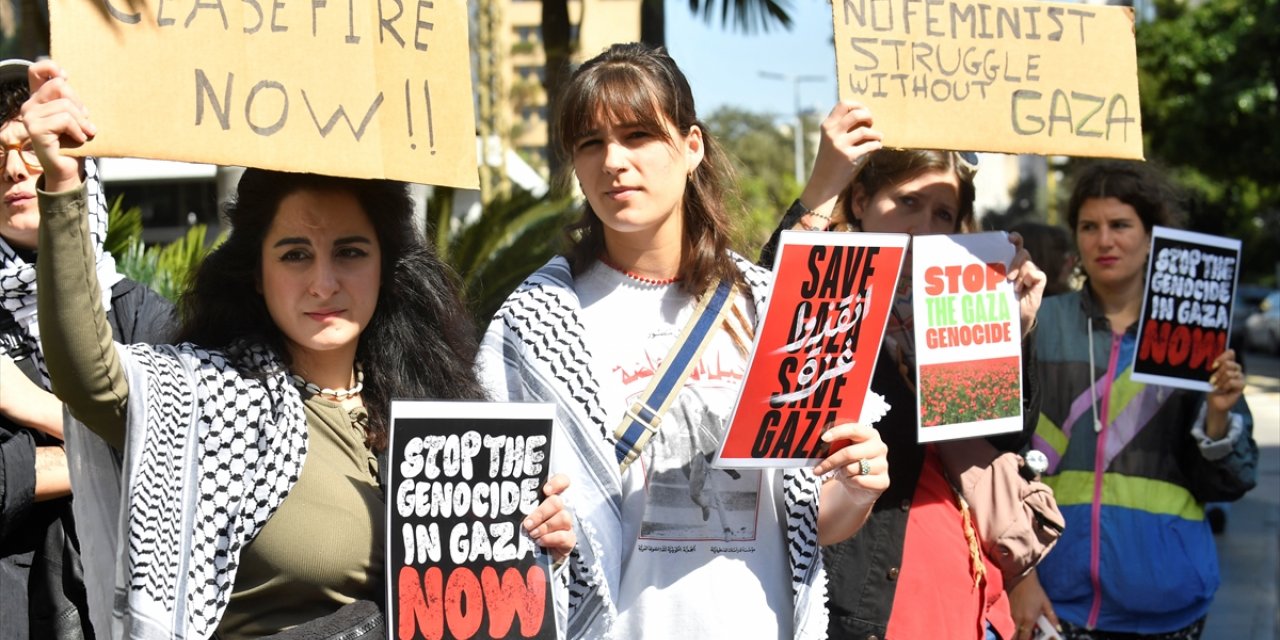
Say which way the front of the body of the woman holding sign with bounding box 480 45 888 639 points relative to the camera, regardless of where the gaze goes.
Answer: toward the camera

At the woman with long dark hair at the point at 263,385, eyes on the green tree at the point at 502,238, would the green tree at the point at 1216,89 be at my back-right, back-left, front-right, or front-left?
front-right

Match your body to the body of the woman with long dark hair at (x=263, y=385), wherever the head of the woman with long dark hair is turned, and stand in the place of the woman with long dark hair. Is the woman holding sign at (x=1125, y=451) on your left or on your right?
on your left

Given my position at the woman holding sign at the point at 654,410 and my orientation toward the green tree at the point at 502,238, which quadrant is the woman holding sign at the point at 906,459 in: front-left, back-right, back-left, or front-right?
front-right

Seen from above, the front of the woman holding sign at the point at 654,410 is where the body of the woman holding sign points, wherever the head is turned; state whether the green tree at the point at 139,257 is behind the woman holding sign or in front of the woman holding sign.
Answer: behind

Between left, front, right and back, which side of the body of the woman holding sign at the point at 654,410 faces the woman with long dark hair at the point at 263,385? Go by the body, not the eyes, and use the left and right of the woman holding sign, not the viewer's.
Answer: right

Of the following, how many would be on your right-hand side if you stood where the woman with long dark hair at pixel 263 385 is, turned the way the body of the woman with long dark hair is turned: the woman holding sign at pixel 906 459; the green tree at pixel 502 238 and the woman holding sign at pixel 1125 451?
0

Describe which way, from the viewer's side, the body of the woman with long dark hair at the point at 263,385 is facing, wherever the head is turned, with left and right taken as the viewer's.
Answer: facing the viewer and to the right of the viewer

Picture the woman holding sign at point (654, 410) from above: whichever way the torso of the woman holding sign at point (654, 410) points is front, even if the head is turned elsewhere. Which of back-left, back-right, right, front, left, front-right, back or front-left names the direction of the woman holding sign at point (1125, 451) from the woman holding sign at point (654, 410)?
back-left

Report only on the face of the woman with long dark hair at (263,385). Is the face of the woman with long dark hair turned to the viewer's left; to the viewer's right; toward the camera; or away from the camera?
toward the camera

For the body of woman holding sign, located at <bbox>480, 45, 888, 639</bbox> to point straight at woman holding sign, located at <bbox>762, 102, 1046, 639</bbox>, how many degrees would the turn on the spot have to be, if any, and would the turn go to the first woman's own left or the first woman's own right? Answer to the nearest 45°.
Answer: approximately 135° to the first woman's own left

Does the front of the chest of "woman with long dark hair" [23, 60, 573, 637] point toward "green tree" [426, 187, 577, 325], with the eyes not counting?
no

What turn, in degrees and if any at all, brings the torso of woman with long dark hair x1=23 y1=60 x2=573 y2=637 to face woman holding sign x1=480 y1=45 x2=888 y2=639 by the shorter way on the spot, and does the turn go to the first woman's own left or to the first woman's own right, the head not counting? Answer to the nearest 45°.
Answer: approximately 45° to the first woman's own left

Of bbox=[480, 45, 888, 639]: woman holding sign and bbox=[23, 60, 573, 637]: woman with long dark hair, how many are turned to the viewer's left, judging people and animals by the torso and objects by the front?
0

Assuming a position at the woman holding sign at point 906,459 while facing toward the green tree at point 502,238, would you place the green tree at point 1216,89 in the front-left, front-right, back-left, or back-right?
front-right

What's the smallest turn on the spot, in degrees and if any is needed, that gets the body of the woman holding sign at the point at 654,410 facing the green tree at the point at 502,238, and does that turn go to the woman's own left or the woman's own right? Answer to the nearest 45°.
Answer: approximately 180°
